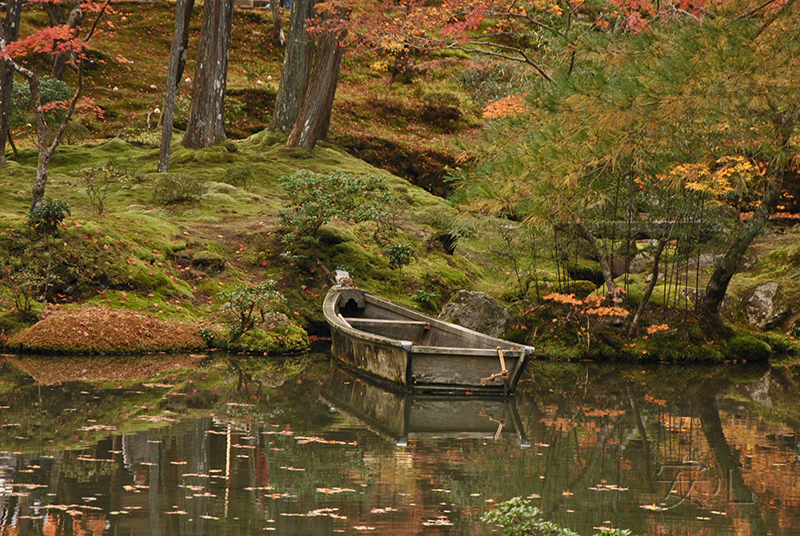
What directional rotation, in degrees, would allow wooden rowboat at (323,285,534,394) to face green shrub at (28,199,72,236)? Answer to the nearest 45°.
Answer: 0° — it already faces it

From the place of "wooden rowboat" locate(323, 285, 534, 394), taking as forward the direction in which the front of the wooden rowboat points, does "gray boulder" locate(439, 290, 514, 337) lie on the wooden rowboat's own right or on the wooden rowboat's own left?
on the wooden rowboat's own right

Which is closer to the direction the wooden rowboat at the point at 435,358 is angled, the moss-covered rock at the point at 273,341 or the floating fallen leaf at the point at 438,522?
the moss-covered rock

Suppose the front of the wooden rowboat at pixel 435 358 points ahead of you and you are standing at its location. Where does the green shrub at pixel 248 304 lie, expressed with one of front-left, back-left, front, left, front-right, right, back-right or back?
front

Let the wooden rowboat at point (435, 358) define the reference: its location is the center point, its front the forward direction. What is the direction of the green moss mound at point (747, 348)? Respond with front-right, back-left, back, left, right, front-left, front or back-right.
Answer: right

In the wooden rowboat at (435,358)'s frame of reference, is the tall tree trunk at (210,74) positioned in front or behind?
in front

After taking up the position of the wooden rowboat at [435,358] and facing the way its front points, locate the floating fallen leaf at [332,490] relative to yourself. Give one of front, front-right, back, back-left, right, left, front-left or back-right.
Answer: back-left

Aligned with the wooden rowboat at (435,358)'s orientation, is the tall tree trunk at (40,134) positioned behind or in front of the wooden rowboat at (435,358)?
in front

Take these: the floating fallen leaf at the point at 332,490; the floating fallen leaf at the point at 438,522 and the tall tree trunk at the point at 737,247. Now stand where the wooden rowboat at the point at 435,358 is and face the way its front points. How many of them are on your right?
1

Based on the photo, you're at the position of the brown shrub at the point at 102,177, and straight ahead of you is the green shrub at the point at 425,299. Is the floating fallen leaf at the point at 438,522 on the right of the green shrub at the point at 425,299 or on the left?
right

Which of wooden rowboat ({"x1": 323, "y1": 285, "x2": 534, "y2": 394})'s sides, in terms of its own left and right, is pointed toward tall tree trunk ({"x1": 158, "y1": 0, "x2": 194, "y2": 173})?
front

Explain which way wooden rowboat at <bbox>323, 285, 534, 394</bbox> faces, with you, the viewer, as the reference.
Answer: facing away from the viewer and to the left of the viewer

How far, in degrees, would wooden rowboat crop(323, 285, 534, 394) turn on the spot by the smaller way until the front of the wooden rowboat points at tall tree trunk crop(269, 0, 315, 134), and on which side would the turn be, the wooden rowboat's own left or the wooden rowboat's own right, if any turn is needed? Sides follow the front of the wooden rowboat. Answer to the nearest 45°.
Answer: approximately 45° to the wooden rowboat's own right

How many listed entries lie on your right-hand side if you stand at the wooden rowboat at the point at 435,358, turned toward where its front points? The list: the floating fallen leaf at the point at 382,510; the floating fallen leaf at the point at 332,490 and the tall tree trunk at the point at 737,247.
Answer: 1

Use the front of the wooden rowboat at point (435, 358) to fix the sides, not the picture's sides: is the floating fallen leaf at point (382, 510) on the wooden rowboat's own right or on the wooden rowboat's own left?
on the wooden rowboat's own left

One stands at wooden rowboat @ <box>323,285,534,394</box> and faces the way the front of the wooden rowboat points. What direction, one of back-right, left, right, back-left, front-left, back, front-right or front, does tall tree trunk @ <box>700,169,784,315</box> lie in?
right
